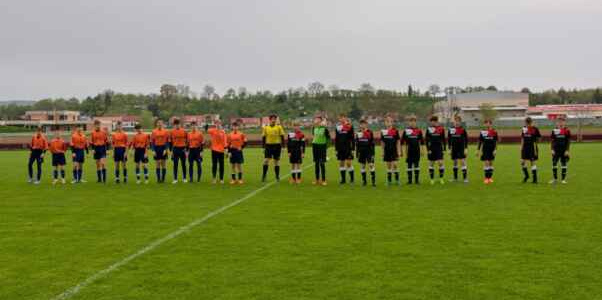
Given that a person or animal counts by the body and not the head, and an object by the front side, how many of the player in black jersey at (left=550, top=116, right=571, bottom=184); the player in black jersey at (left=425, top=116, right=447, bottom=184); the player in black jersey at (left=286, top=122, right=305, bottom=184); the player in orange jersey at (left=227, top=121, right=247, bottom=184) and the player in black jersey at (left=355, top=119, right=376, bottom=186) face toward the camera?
5

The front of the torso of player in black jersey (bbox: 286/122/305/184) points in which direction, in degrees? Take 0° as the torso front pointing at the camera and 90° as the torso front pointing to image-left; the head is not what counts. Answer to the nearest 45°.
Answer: approximately 0°

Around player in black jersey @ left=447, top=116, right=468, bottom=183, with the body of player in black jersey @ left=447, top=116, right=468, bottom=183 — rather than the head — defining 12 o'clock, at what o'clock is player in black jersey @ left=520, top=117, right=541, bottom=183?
player in black jersey @ left=520, top=117, right=541, bottom=183 is roughly at 9 o'clock from player in black jersey @ left=447, top=116, right=468, bottom=183.

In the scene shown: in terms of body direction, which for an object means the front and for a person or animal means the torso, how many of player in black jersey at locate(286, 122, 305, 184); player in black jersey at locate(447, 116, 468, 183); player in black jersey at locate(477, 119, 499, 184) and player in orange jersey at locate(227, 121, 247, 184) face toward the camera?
4

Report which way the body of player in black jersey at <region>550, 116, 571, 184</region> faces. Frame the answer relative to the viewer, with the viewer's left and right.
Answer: facing the viewer

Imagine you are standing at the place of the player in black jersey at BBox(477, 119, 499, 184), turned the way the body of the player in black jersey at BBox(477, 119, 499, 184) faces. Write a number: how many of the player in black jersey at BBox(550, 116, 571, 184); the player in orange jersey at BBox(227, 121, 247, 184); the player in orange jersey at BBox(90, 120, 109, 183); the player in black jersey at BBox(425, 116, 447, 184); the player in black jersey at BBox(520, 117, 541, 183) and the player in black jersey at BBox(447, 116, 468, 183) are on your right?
4

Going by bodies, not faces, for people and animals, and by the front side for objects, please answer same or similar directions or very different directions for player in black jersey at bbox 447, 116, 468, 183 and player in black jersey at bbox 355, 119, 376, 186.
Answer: same or similar directions

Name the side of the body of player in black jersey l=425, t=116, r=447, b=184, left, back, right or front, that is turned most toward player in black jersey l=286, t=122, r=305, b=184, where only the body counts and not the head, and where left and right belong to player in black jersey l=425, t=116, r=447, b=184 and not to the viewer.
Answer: right

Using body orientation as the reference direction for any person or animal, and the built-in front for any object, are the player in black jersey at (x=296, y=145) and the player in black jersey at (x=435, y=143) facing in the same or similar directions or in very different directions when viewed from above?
same or similar directions

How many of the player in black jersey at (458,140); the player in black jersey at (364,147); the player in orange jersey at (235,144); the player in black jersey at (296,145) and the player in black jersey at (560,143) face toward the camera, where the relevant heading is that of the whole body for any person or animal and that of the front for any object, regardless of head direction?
5

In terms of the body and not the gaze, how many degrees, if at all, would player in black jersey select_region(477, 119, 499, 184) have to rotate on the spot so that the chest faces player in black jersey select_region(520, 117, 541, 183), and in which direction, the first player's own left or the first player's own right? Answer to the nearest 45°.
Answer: approximately 90° to the first player's own left

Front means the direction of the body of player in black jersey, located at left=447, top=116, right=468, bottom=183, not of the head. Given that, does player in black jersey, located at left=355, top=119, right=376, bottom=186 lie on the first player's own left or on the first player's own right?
on the first player's own right

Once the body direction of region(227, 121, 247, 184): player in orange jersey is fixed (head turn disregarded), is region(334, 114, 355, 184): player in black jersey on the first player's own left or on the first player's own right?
on the first player's own left

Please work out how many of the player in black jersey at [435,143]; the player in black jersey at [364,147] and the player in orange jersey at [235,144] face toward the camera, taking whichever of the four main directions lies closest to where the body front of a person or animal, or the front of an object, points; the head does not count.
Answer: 3

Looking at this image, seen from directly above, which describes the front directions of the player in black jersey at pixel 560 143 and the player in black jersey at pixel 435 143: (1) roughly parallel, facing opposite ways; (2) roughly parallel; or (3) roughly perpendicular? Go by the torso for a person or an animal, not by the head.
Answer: roughly parallel

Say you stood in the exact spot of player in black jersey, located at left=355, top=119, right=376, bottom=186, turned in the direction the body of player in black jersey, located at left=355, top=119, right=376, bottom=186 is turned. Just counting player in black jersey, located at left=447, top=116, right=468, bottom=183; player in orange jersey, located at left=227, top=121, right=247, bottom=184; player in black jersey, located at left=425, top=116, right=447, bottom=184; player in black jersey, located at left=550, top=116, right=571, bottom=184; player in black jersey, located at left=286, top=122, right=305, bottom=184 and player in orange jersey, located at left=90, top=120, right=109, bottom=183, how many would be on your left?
3

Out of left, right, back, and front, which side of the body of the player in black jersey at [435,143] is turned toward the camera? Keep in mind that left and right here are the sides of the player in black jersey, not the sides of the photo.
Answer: front

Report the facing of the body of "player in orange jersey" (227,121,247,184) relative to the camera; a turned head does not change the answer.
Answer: toward the camera

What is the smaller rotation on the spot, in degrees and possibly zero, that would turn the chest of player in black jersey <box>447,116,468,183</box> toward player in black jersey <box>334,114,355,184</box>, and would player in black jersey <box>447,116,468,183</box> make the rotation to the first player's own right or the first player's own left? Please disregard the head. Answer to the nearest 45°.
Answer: approximately 90° to the first player's own right
